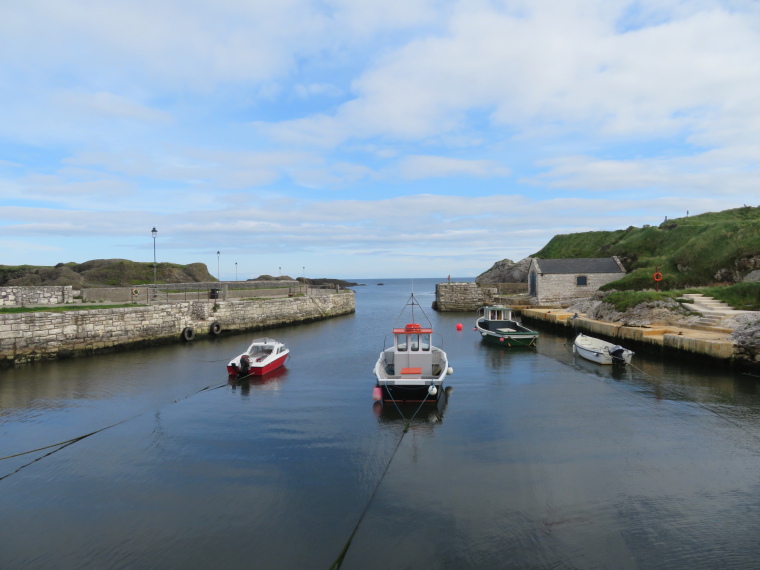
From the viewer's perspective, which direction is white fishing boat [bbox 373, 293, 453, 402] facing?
away from the camera

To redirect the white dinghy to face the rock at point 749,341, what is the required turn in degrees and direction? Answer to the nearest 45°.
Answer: approximately 135° to its right

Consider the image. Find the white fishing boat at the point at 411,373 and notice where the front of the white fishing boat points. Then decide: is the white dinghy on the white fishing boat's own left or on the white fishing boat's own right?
on the white fishing boat's own right

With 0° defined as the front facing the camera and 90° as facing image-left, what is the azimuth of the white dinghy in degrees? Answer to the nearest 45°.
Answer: approximately 135°

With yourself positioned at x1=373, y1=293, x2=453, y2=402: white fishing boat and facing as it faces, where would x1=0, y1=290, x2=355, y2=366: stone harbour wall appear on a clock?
The stone harbour wall is roughly at 10 o'clock from the white fishing boat.

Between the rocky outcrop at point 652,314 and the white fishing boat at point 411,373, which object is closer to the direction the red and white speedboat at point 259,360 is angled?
the rocky outcrop

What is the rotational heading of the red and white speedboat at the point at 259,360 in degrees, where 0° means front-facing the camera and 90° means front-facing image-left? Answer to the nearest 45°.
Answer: approximately 225°

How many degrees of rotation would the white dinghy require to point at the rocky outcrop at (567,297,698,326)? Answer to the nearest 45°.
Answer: approximately 45° to its right

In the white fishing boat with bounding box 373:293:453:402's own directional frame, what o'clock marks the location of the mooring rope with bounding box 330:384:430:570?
The mooring rope is roughly at 6 o'clock from the white fishing boat.

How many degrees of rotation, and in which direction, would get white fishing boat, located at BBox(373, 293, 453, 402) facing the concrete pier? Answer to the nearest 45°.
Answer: approximately 45° to its right

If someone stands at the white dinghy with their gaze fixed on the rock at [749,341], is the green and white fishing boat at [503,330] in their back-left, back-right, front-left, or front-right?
back-left
